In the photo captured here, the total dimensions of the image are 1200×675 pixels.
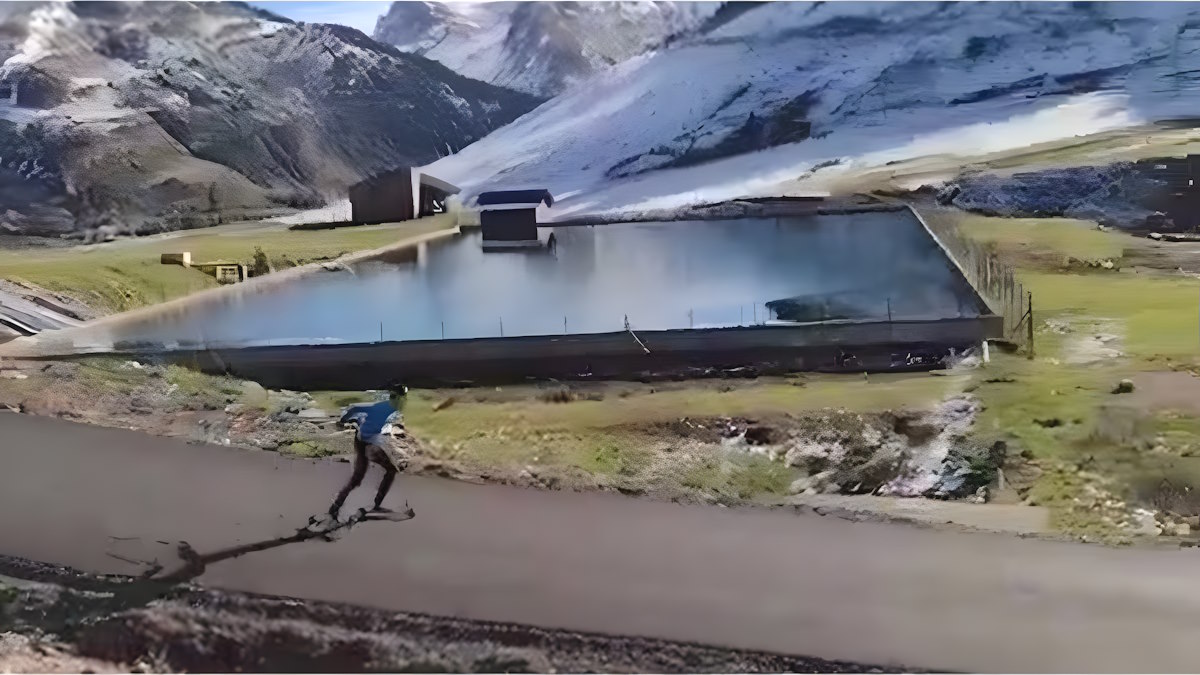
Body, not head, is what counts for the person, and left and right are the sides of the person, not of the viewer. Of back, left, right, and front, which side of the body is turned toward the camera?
right
